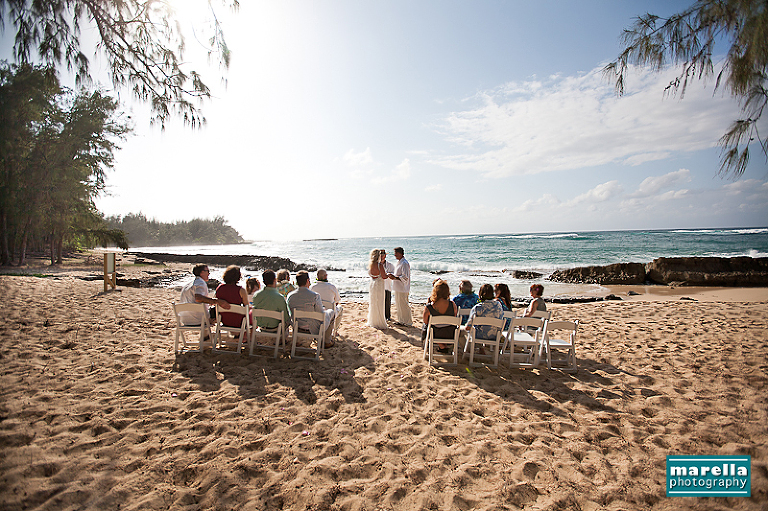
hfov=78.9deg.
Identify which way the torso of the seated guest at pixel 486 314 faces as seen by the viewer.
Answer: away from the camera

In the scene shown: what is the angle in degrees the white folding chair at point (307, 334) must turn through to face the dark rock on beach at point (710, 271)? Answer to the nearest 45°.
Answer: approximately 45° to its right

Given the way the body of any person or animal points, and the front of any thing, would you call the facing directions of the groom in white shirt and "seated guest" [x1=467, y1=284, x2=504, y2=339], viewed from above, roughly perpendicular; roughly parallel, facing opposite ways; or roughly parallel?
roughly perpendicular

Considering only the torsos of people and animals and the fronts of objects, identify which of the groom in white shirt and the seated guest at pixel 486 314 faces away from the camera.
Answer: the seated guest

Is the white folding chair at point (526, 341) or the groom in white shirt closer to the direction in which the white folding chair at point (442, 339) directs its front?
the groom in white shirt

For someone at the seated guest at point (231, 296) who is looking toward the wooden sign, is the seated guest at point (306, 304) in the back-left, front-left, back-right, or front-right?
back-right

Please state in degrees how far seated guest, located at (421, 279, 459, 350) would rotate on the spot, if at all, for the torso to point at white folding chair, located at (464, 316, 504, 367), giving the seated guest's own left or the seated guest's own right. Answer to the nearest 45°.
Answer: approximately 135° to the seated guest's own right

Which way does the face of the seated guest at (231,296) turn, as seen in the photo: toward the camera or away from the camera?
away from the camera

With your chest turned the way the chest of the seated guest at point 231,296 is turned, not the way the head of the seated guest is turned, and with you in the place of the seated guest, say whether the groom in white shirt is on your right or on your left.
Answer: on your right

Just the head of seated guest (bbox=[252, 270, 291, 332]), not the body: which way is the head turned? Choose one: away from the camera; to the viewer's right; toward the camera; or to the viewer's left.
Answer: away from the camera

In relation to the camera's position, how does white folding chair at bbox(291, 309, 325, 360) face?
facing away from the viewer

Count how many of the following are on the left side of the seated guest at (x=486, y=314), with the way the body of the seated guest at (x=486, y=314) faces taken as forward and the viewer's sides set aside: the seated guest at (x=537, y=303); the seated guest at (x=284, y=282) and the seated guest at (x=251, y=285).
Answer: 2

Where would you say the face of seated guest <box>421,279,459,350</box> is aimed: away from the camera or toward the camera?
away from the camera

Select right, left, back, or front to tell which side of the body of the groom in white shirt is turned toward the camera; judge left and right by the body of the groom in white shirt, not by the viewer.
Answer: left

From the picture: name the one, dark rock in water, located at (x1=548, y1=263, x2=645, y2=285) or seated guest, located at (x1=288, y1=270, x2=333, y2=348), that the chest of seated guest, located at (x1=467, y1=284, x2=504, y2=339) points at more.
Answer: the dark rock in water

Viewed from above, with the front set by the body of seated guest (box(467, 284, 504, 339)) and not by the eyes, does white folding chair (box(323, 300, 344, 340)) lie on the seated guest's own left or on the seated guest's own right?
on the seated guest's own left

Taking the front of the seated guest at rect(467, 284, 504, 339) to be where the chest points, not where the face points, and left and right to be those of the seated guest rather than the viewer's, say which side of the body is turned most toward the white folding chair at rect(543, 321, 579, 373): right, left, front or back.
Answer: right

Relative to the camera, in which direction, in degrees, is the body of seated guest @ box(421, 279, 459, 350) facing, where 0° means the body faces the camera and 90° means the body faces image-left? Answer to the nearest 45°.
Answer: approximately 180°
